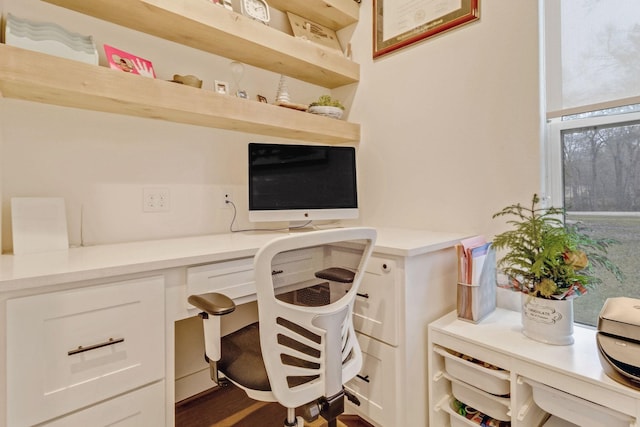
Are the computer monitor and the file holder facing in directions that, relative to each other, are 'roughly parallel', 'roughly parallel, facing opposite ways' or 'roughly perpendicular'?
roughly perpendicular

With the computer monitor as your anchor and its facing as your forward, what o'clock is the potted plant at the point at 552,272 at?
The potted plant is roughly at 10 o'clock from the computer monitor.

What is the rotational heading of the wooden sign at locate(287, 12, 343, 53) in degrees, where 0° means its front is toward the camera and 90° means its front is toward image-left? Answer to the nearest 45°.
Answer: approximately 315°

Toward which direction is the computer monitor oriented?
toward the camera

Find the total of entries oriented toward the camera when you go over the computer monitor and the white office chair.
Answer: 1

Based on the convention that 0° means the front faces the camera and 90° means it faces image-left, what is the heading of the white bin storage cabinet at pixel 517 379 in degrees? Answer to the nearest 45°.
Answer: approximately 45°

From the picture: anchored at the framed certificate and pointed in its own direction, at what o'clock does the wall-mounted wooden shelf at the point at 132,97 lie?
The wall-mounted wooden shelf is roughly at 12 o'clock from the framed certificate.

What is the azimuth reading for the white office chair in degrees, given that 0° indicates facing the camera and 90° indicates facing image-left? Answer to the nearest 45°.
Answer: approximately 135°
